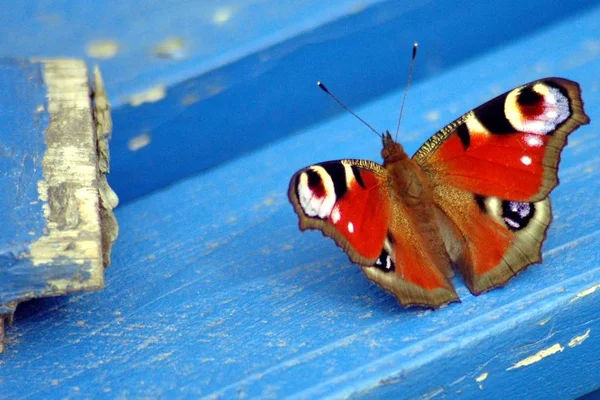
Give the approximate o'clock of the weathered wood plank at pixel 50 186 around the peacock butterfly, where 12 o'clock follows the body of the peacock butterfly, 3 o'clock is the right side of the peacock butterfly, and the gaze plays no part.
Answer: The weathered wood plank is roughly at 10 o'clock from the peacock butterfly.

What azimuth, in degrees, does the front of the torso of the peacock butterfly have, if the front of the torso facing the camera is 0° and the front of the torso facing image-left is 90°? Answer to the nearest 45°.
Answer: approximately 135°
